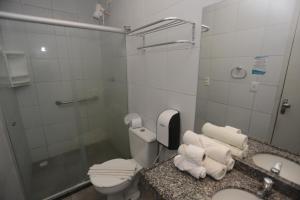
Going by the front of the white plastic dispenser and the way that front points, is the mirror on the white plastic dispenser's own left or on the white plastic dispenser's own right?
on the white plastic dispenser's own left

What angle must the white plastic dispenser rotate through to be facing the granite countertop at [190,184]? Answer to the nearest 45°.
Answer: approximately 45° to its left

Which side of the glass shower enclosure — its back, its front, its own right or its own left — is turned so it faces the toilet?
front

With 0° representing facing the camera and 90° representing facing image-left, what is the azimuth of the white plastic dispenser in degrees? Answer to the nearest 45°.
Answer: approximately 45°

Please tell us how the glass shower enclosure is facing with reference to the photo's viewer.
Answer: facing the viewer and to the right of the viewer

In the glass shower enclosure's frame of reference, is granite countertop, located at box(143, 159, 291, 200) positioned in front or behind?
in front

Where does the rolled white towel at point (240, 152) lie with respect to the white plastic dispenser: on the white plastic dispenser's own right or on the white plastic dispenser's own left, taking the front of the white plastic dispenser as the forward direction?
on the white plastic dispenser's own left

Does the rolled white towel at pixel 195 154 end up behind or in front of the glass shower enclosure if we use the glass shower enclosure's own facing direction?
in front

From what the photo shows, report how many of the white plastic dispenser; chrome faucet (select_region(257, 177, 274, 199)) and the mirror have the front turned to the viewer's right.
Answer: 0

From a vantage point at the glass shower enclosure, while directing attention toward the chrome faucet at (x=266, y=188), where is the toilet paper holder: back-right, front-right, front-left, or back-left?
front-left

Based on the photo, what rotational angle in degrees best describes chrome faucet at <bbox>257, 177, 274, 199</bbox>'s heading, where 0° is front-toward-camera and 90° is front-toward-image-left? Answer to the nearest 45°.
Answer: approximately 45°

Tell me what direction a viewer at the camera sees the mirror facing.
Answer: facing the viewer and to the left of the viewer

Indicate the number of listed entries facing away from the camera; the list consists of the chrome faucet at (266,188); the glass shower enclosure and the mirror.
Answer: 0
